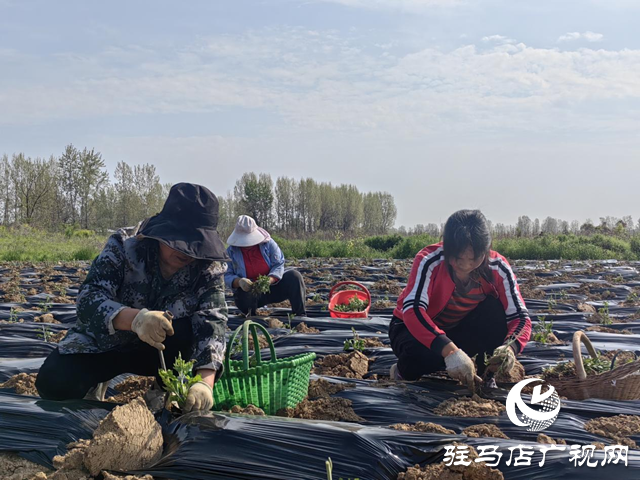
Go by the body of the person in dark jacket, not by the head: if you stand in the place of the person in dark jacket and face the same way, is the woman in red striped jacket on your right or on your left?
on your left

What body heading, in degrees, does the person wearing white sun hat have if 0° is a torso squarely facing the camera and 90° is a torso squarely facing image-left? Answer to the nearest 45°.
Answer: approximately 0°

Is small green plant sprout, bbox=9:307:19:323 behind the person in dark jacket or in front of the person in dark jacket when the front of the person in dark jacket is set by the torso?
behind

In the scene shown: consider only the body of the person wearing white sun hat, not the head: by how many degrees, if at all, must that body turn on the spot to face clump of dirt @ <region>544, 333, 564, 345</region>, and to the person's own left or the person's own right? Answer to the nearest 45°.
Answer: approximately 45° to the person's own left

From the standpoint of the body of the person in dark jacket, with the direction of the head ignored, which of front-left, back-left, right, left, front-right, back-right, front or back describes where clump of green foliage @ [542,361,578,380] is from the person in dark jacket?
front-left

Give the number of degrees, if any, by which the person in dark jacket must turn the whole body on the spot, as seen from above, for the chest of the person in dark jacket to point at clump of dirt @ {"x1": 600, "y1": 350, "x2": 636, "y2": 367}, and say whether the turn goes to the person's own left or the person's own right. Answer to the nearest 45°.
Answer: approximately 45° to the person's own left

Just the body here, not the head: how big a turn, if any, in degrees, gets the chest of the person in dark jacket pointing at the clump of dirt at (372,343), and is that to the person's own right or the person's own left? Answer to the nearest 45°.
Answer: approximately 90° to the person's own left

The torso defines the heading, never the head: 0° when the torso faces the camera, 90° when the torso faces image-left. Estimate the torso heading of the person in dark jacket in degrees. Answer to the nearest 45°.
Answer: approximately 315°

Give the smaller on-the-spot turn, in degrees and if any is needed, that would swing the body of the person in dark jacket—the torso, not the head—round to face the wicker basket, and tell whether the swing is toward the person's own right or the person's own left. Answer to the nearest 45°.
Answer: approximately 45° to the person's own left

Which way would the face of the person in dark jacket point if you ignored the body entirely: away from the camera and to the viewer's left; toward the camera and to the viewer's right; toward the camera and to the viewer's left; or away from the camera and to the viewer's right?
toward the camera and to the viewer's right
